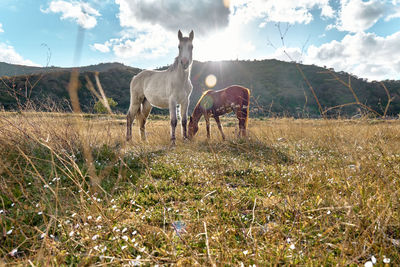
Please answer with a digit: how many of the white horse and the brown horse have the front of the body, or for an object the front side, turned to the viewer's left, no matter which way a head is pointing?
1

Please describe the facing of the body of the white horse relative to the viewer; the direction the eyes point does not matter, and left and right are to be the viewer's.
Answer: facing the viewer and to the right of the viewer

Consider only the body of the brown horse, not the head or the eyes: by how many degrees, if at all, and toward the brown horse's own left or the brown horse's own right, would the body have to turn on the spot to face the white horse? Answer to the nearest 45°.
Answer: approximately 45° to the brown horse's own left

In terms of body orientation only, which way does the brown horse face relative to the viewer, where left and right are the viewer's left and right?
facing to the left of the viewer
